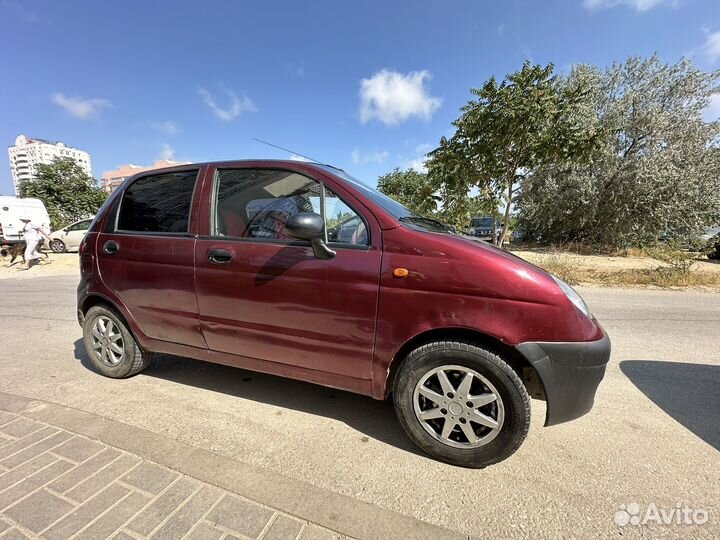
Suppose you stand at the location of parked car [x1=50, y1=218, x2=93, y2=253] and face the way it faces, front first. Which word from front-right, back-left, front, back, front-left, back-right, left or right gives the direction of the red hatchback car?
left

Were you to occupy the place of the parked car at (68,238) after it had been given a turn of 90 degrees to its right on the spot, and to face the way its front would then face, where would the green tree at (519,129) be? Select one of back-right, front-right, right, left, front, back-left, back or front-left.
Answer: back-right

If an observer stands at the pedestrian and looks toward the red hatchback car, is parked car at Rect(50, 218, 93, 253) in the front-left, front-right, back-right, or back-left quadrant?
back-left

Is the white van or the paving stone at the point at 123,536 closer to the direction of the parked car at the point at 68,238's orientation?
the white van

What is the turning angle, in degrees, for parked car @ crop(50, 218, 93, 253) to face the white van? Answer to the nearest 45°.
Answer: approximately 45° to its right

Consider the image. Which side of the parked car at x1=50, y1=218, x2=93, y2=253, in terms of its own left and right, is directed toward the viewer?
left

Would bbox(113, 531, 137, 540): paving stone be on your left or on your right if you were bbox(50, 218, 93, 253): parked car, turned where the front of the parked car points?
on your left

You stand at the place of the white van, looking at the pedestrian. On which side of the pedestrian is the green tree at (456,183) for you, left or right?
left
